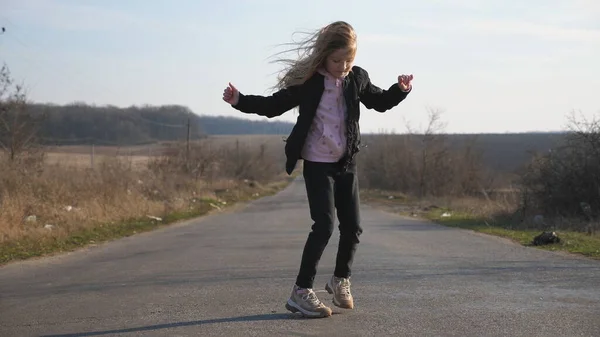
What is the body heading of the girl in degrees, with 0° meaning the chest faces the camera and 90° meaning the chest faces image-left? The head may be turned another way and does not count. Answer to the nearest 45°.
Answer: approximately 315°
